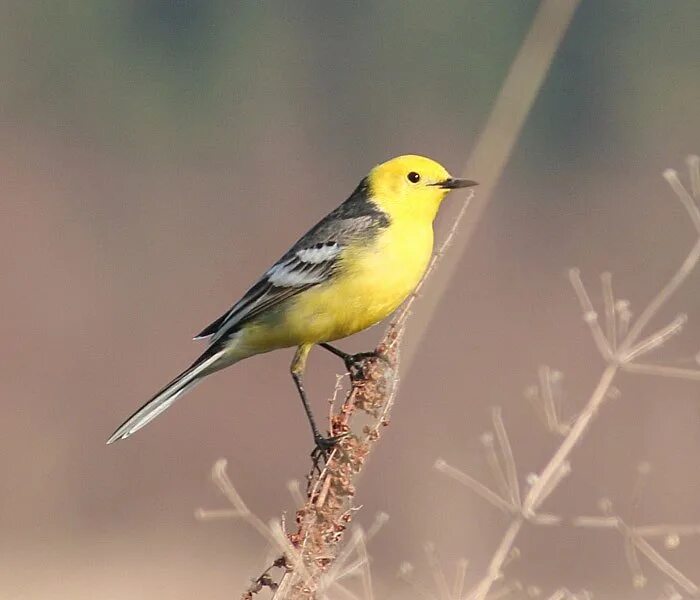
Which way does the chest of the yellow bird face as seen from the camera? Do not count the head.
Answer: to the viewer's right
